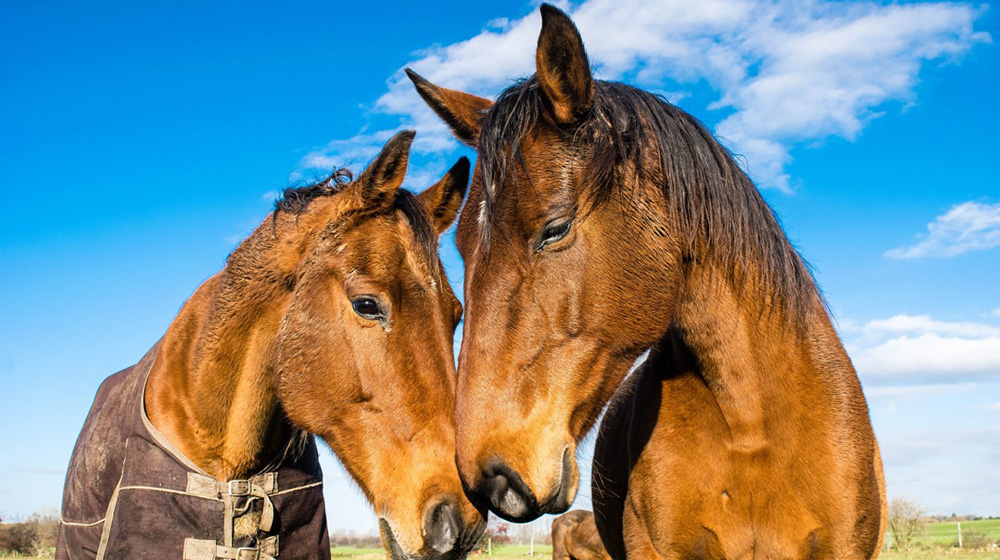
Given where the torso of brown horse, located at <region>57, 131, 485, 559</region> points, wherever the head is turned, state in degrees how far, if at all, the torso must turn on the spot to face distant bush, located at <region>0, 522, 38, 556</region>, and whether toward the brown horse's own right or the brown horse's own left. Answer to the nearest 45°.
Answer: approximately 135° to the brown horse's own left

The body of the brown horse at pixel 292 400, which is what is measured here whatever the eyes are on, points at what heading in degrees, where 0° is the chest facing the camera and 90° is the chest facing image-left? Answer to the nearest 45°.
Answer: approximately 315°

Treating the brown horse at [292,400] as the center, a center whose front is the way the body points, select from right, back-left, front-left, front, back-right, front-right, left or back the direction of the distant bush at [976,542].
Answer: left

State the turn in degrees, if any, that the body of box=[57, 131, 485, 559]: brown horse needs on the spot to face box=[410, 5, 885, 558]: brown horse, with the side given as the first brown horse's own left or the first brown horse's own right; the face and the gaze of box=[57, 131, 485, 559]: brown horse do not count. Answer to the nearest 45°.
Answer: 0° — it already faces it

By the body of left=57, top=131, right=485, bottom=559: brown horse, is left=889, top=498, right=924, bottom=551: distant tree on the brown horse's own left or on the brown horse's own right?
on the brown horse's own left

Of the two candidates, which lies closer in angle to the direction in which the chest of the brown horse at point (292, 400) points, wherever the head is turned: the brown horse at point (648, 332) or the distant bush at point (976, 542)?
the brown horse

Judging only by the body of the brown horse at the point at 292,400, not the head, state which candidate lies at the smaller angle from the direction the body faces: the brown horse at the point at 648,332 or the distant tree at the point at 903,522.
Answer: the brown horse

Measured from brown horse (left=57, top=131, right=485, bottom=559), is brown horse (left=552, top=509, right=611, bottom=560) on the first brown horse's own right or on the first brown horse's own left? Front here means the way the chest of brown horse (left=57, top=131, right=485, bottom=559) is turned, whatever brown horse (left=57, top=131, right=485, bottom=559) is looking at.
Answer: on the first brown horse's own left

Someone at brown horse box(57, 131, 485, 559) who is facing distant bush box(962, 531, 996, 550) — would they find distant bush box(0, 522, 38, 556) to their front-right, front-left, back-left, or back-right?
front-left
